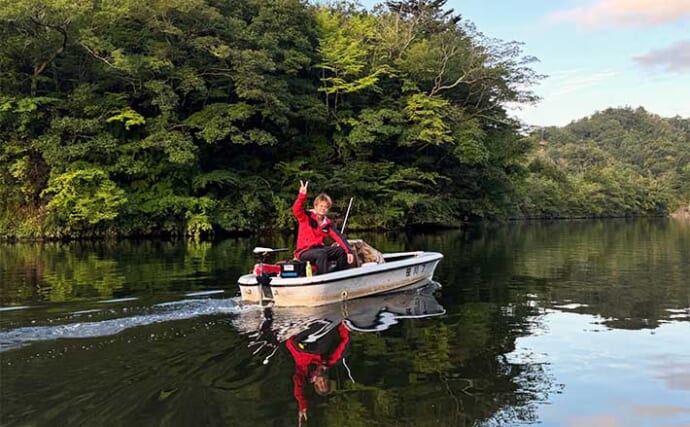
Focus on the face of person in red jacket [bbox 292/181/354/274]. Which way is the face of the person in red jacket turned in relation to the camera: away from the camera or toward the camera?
toward the camera

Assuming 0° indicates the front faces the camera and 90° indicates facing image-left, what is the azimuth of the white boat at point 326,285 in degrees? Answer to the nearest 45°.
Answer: approximately 225°
